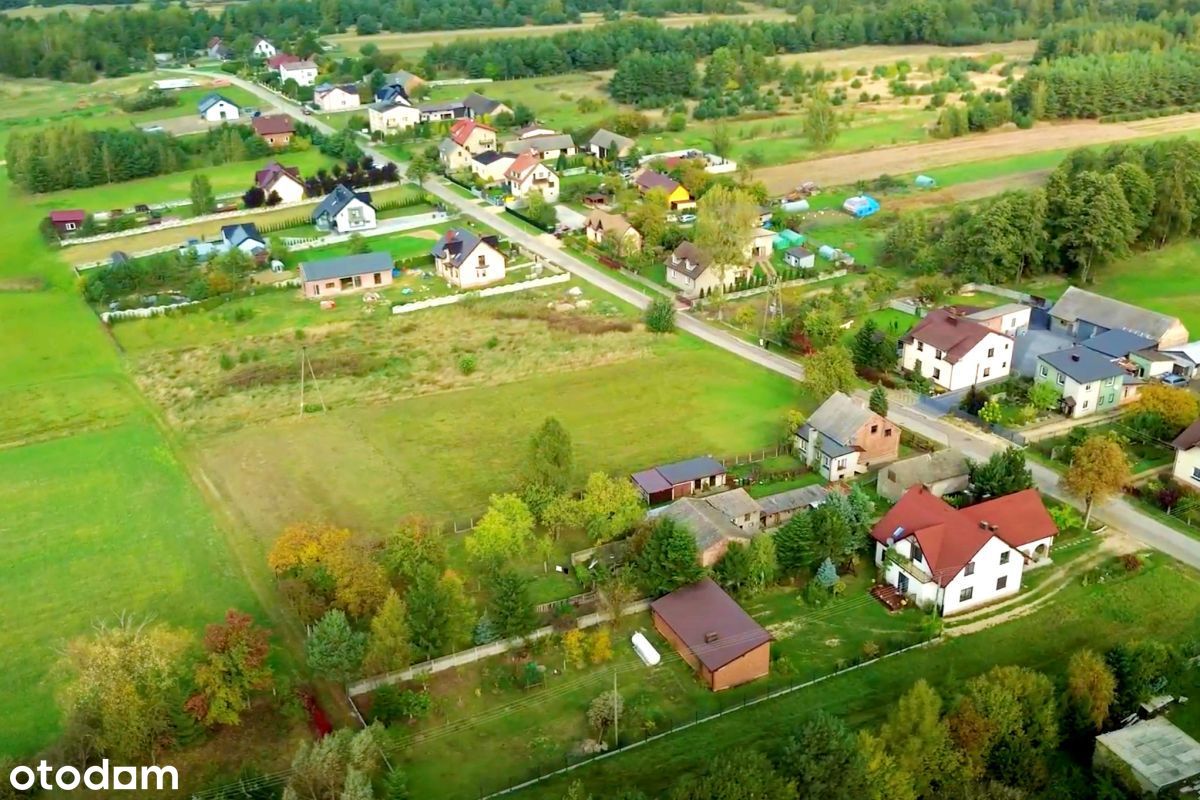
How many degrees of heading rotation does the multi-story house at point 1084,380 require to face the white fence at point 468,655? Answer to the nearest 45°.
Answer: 0° — it already faces it

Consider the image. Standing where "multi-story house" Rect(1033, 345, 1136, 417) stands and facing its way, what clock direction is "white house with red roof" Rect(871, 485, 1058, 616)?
The white house with red roof is roughly at 11 o'clock from the multi-story house.

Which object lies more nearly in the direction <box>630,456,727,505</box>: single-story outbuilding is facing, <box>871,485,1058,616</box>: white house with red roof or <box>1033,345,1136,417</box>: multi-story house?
the white house with red roof

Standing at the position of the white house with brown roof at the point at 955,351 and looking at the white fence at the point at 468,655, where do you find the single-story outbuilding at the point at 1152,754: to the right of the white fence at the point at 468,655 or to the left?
left

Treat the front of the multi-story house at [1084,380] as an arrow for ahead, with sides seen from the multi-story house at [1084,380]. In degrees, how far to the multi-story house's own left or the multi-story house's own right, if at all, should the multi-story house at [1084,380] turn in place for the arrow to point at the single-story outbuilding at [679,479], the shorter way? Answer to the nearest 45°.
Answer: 0° — it already faces it
